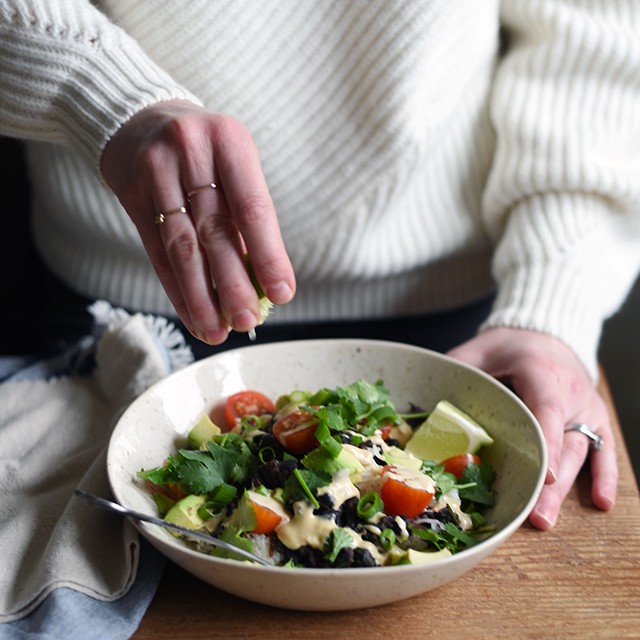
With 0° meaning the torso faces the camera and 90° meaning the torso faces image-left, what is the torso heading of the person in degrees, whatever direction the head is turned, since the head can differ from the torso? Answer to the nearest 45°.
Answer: approximately 0°

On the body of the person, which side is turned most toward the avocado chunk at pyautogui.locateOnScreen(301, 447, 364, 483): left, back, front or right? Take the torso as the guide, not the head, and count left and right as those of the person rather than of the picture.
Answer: front

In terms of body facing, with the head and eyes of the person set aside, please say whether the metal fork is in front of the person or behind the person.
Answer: in front

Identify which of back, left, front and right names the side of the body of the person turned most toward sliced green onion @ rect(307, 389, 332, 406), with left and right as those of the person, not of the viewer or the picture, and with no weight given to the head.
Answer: front

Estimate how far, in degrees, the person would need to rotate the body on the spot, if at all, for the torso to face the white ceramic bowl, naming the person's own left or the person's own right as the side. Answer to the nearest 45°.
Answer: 0° — they already face it

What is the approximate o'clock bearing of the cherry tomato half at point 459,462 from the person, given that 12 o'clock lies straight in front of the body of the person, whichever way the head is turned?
The cherry tomato half is roughly at 12 o'clock from the person.
